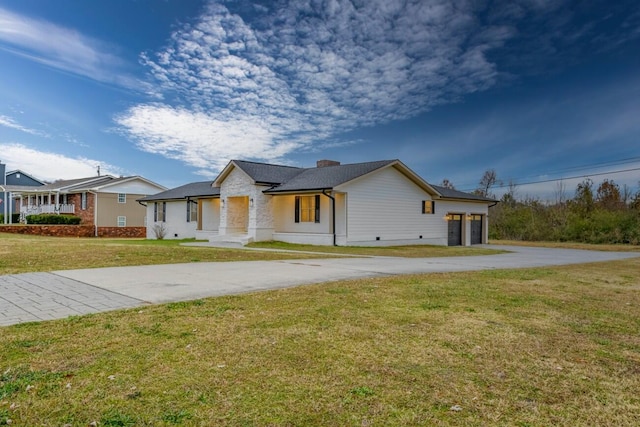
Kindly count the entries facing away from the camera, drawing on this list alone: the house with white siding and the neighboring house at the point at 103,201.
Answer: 0

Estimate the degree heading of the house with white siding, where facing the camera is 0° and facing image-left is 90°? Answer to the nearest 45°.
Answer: approximately 45°

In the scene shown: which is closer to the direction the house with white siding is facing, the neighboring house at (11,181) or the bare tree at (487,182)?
the neighboring house

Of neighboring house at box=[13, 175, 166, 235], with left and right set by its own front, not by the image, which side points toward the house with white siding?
left

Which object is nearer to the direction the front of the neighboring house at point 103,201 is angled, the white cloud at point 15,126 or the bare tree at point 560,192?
the white cloud

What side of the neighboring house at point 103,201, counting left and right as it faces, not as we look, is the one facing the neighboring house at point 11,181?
right

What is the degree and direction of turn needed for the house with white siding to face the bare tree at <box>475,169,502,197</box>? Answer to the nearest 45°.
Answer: approximately 180°

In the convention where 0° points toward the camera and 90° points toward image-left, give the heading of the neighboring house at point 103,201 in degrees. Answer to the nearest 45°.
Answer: approximately 45°

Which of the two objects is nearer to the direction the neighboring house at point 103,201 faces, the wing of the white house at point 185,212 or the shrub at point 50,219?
the shrub

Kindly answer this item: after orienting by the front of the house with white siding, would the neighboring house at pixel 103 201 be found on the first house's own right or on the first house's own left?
on the first house's own right
